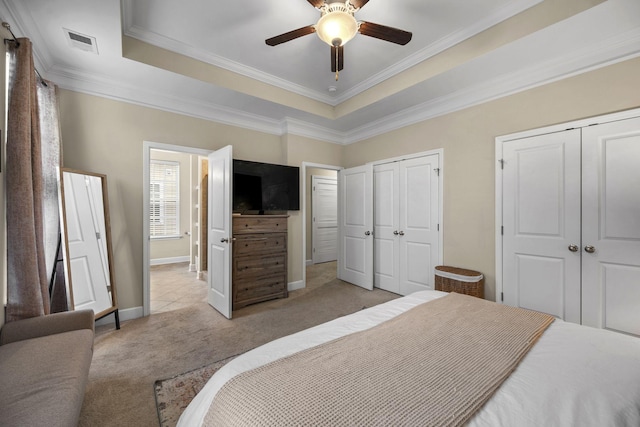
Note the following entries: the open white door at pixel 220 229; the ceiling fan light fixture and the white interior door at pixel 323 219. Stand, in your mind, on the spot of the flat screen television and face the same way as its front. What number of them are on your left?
1

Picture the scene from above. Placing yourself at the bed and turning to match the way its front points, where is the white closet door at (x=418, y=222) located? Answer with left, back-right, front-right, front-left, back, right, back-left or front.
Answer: front-right

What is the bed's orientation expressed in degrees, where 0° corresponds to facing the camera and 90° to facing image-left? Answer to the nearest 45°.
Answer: approximately 135°

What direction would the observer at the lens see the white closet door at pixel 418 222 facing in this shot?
facing the viewer and to the left of the viewer

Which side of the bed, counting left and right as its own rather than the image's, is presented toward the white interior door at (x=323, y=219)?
front

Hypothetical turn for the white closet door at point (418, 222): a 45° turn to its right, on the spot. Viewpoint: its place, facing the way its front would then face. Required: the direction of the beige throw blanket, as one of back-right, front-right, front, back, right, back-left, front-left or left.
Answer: left

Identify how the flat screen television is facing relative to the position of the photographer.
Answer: facing the viewer and to the right of the viewer

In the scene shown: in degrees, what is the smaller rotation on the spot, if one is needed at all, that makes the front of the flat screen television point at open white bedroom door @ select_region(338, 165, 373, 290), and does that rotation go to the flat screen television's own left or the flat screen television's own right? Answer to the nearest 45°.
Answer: approximately 45° to the flat screen television's own left

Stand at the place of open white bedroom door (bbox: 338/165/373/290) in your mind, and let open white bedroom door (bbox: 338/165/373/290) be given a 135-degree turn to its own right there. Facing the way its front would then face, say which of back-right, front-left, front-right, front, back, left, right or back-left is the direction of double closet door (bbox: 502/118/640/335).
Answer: back-right

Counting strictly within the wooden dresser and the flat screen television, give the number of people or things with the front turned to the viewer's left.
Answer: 0

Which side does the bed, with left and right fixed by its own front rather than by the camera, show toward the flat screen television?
front

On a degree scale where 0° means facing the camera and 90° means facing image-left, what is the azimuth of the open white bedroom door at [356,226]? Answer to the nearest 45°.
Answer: approximately 45°

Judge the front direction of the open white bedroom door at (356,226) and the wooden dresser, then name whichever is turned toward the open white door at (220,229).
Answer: the open white bedroom door

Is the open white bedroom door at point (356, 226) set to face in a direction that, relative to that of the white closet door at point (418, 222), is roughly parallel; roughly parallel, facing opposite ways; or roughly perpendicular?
roughly parallel

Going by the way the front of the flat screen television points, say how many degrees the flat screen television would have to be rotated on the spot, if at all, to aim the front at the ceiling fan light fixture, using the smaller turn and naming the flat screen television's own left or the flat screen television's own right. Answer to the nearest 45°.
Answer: approximately 45° to the flat screen television's own right

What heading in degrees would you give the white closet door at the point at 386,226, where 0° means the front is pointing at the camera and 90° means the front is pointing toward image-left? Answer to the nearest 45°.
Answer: approximately 45°

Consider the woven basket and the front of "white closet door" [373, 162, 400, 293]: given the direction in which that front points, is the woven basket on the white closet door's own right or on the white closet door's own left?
on the white closet door's own left
